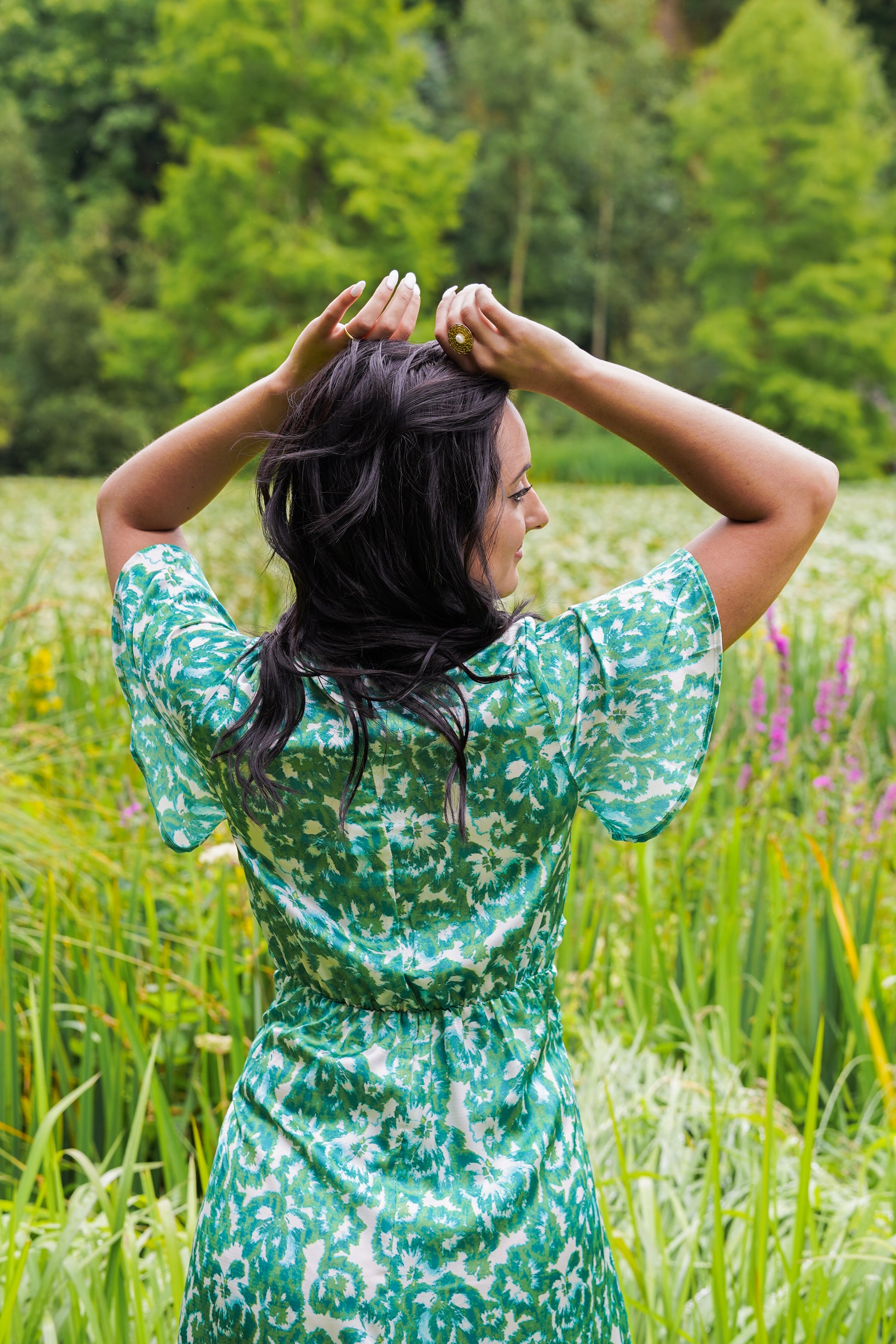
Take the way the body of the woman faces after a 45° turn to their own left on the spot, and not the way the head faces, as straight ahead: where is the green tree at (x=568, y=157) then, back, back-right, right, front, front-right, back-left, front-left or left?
front-right

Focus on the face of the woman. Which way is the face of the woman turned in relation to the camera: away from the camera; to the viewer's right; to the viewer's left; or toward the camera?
to the viewer's right

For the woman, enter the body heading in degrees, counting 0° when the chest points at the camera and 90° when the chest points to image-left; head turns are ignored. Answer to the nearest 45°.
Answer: approximately 180°

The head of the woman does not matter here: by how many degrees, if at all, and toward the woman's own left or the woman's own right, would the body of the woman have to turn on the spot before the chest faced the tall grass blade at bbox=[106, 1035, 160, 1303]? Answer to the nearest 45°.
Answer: approximately 45° to the woman's own left

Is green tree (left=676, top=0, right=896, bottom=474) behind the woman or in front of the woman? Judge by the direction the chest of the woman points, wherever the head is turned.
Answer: in front

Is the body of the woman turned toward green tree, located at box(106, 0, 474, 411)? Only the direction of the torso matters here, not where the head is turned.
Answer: yes

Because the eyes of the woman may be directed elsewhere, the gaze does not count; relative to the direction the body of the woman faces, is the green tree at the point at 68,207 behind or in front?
in front

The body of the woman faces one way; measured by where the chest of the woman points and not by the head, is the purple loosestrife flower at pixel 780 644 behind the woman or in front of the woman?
in front
